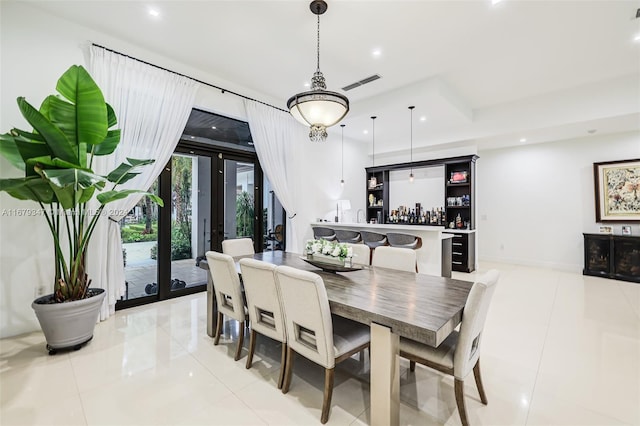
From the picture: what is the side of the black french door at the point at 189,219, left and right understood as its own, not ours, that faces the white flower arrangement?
front

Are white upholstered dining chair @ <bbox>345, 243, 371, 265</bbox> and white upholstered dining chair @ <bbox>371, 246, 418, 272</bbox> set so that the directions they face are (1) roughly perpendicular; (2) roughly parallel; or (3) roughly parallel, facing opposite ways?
roughly parallel

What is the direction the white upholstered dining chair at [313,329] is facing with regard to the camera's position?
facing away from the viewer and to the right of the viewer

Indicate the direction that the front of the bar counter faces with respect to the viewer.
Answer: facing the viewer and to the left of the viewer

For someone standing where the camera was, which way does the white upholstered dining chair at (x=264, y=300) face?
facing away from the viewer and to the right of the viewer

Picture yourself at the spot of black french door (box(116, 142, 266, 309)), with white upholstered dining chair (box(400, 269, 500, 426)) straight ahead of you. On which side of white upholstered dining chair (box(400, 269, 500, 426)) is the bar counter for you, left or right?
left

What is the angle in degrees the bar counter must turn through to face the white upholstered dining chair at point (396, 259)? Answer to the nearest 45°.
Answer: approximately 45° to its left

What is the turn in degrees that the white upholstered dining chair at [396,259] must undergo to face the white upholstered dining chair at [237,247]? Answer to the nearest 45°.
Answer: approximately 45° to its right

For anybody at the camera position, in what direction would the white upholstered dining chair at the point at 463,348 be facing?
facing away from the viewer and to the left of the viewer

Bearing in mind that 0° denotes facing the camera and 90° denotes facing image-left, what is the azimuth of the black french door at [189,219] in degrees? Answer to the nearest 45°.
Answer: approximately 315°

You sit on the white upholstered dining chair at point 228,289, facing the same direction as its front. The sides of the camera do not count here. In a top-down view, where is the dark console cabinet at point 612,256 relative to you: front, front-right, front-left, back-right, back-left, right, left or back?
front-right

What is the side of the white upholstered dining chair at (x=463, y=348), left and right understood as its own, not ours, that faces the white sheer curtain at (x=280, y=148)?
front

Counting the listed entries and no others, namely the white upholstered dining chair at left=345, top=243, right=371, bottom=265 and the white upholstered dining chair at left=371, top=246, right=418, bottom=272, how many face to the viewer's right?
0

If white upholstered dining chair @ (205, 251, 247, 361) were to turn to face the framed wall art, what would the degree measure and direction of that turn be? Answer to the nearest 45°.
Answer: approximately 45° to its right

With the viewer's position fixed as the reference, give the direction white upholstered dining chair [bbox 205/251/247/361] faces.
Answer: facing away from the viewer and to the right of the viewer
